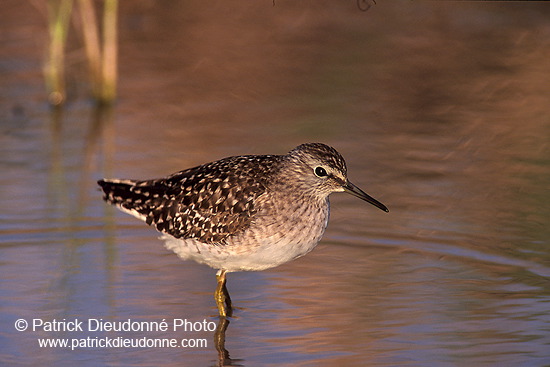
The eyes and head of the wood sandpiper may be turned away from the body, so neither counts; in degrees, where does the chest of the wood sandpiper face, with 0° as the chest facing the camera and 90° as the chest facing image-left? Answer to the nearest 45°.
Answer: approximately 270°
